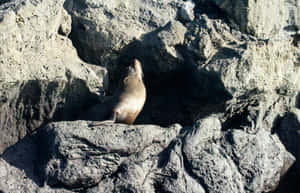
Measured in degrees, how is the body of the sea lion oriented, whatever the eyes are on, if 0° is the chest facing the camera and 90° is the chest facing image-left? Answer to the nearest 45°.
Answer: approximately 270°

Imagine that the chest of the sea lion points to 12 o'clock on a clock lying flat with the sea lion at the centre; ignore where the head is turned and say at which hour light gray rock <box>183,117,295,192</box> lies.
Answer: The light gray rock is roughly at 1 o'clock from the sea lion.
